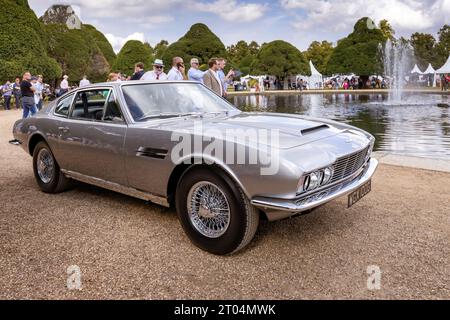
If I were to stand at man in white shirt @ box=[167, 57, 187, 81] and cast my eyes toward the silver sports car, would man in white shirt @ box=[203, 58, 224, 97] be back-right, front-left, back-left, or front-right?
front-left

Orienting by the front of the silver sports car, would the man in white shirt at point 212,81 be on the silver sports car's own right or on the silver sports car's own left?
on the silver sports car's own left

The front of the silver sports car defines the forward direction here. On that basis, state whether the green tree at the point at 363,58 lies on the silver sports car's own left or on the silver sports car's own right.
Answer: on the silver sports car's own left

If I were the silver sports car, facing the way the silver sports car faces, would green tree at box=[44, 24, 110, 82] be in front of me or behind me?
behind

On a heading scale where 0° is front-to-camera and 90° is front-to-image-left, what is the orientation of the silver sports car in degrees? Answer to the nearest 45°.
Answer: approximately 315°

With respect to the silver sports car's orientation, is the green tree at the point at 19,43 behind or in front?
behind
